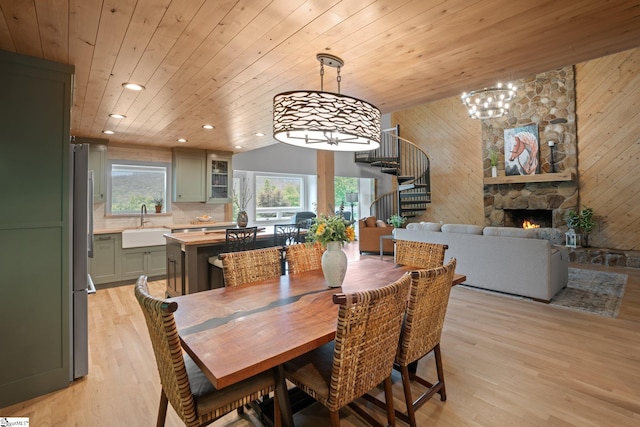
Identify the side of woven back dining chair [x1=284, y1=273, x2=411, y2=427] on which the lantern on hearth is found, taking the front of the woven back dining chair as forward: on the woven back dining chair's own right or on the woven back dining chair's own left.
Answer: on the woven back dining chair's own right

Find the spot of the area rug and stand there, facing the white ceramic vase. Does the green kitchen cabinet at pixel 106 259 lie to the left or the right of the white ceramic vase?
right

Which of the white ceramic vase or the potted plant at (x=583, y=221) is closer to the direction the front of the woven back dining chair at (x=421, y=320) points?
the white ceramic vase

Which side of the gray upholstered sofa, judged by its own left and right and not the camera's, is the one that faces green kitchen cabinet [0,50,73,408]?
back

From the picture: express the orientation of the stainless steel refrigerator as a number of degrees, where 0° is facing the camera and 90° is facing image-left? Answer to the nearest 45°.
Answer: approximately 270°

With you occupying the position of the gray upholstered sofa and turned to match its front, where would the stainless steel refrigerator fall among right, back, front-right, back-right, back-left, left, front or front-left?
back

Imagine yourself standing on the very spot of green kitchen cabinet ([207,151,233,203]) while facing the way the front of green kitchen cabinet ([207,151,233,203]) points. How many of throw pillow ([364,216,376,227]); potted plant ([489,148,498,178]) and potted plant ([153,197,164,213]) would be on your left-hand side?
2

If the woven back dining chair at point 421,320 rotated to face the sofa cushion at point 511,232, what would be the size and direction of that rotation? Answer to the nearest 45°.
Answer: approximately 90° to its right

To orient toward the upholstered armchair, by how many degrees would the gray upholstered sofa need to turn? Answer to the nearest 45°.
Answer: approximately 90° to its left

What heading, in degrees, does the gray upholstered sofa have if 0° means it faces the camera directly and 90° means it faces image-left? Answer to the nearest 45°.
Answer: approximately 225°

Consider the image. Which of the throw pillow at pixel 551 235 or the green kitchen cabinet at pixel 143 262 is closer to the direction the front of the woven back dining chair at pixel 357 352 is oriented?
the green kitchen cabinet

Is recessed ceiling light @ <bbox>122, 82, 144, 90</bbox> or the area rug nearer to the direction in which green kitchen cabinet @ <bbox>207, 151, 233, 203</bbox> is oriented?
the recessed ceiling light

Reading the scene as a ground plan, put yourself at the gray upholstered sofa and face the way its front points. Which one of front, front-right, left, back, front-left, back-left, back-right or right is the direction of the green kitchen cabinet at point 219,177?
back-left
